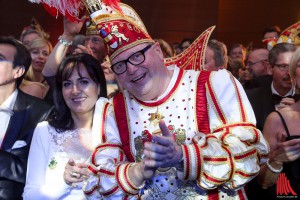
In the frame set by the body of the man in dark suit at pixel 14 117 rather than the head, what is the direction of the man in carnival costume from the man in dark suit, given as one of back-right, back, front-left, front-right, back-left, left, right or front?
left

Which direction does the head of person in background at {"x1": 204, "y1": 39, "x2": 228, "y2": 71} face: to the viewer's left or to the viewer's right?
to the viewer's left

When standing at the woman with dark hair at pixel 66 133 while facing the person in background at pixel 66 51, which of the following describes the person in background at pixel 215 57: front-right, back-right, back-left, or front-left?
front-right

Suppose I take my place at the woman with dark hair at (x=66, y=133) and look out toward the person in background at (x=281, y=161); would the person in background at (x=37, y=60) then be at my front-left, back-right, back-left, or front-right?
back-left

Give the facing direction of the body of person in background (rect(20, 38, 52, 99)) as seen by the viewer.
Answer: toward the camera

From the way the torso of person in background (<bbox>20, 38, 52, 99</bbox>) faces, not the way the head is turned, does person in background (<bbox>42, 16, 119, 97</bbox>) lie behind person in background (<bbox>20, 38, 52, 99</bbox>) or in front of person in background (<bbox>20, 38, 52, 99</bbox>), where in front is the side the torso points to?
in front
